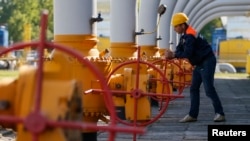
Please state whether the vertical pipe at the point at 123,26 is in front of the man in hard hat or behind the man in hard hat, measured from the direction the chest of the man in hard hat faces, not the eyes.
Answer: in front

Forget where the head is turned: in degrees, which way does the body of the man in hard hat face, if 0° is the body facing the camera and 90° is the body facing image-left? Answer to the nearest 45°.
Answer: approximately 90°

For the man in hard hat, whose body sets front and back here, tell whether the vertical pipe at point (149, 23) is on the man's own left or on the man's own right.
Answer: on the man's own right
